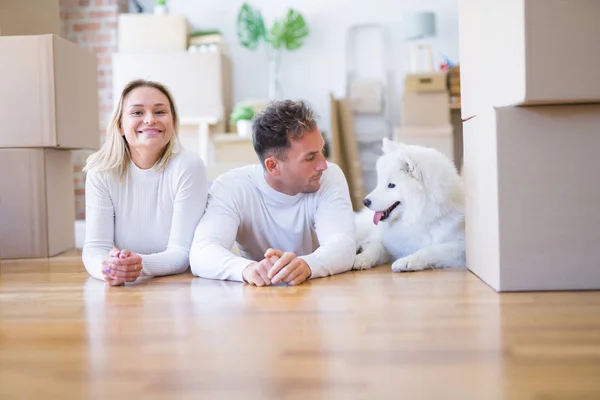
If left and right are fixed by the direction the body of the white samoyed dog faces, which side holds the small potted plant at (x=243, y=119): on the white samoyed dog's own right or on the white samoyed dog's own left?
on the white samoyed dog's own right

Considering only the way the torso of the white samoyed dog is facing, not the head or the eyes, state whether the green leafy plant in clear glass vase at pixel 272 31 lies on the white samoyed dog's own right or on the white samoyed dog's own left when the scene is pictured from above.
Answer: on the white samoyed dog's own right

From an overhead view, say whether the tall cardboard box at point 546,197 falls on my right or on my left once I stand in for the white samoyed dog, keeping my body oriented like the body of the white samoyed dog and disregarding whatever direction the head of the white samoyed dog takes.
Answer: on my left

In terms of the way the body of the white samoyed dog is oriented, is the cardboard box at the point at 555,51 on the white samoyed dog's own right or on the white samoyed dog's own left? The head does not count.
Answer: on the white samoyed dog's own left

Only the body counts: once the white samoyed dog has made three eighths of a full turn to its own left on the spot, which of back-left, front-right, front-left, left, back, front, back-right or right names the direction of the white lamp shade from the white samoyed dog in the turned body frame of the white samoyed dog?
left

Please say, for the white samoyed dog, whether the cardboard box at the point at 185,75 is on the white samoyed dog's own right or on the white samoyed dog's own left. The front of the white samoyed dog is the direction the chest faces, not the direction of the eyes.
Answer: on the white samoyed dog's own right

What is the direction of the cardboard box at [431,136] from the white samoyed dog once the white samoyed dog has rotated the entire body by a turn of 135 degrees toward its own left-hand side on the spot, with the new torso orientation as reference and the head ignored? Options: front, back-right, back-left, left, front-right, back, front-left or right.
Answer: left

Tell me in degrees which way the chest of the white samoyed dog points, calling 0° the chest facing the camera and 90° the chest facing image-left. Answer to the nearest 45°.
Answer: approximately 45°

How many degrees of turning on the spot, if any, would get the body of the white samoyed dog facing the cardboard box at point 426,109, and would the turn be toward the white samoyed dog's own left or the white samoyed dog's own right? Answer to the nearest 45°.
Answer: approximately 135° to the white samoyed dog's own right
